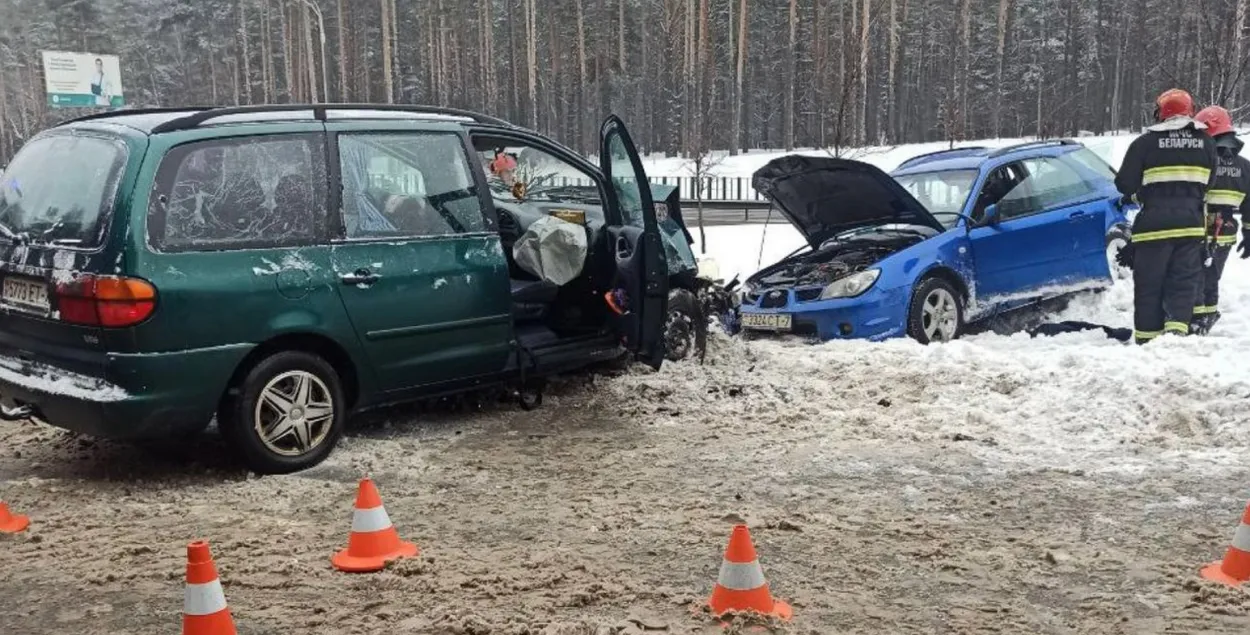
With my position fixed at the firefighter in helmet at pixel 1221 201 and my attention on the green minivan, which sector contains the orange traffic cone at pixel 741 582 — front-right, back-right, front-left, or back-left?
front-left

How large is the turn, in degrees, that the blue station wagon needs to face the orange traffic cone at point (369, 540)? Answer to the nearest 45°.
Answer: approximately 45° to its left

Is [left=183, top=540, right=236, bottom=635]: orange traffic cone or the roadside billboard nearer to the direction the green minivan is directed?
the roadside billboard

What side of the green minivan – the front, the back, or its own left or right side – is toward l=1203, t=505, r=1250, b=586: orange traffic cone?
right

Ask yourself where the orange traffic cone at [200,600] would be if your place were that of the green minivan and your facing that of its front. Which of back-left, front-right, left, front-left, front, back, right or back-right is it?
back-right

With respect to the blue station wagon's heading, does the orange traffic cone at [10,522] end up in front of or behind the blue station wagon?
in front

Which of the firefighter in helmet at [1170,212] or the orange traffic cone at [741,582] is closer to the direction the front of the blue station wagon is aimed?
the orange traffic cone

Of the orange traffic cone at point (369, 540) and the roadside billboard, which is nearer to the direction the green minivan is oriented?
the roadside billboard

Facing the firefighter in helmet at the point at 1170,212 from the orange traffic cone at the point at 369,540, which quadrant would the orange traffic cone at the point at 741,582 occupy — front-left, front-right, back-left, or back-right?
front-right

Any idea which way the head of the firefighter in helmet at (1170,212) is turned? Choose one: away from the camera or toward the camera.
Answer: away from the camera

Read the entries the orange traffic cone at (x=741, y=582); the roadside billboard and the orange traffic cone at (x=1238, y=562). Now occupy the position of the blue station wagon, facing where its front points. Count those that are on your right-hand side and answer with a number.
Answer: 1

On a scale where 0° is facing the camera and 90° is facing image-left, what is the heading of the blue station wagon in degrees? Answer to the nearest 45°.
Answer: approximately 45°

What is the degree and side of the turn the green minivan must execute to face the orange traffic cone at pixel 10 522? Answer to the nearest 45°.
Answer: approximately 180°

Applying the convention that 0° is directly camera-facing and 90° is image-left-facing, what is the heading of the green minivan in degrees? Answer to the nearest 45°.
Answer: approximately 225°
